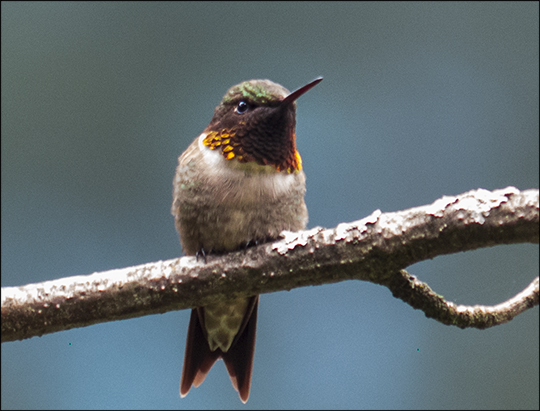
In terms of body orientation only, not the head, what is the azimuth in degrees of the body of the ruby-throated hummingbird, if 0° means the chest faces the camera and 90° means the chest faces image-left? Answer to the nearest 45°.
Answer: approximately 315°
